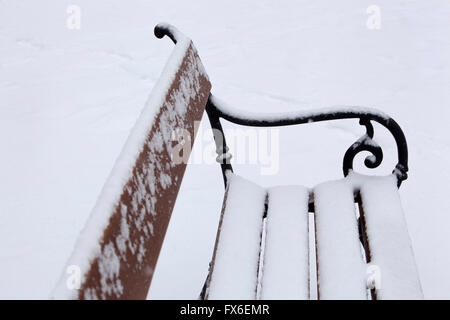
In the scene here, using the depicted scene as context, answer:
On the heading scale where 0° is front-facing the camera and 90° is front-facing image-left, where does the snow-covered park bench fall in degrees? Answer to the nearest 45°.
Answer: approximately 270°
